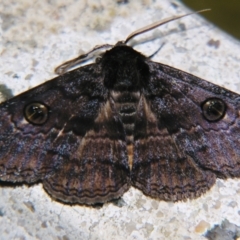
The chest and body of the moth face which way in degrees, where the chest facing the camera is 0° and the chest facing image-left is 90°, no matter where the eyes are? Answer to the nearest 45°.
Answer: approximately 180°
